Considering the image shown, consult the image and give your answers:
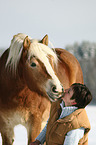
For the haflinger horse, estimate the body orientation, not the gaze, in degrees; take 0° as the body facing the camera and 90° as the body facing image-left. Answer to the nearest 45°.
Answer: approximately 45°

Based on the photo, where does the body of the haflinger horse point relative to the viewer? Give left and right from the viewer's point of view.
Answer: facing the viewer and to the left of the viewer
